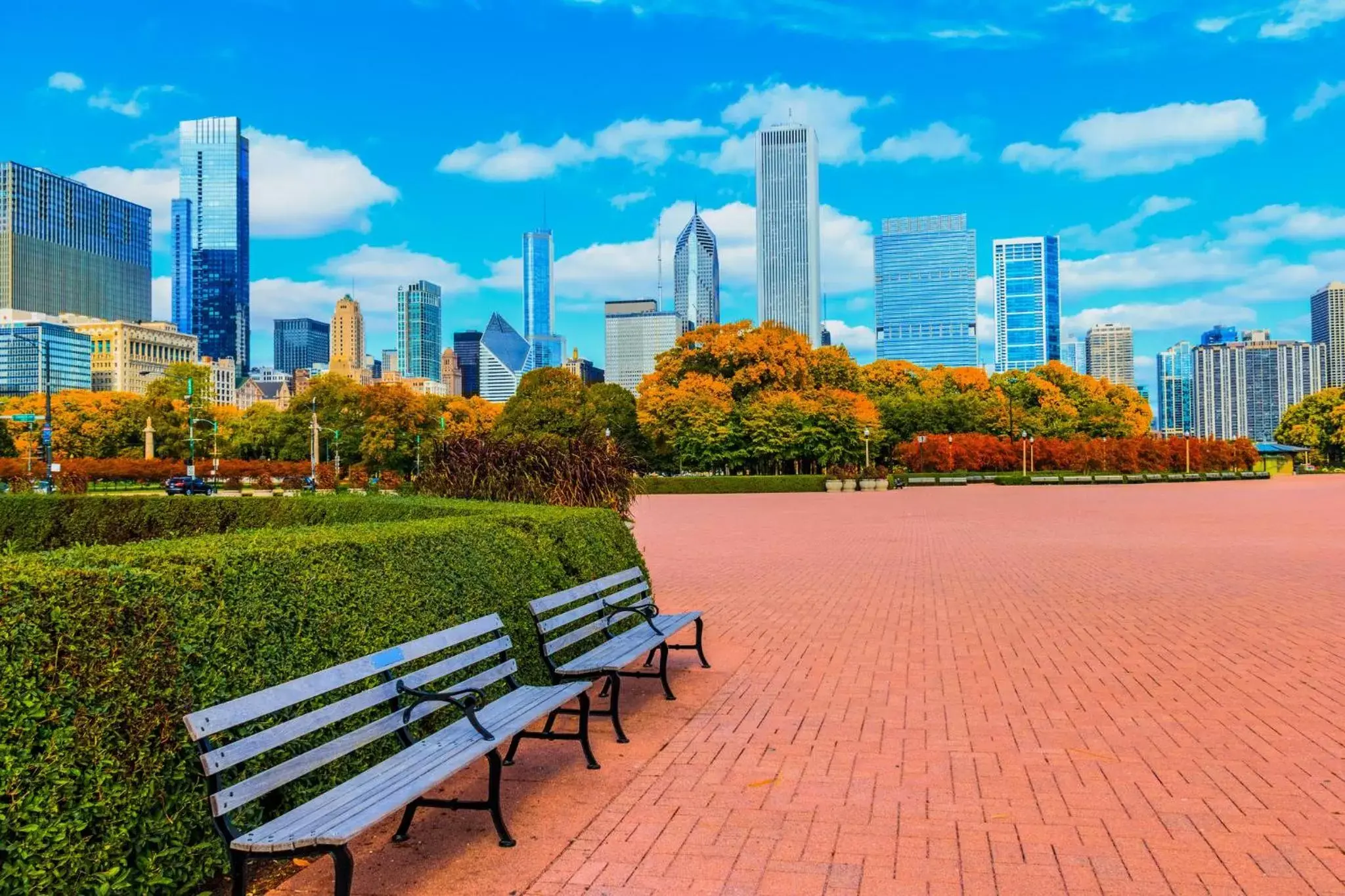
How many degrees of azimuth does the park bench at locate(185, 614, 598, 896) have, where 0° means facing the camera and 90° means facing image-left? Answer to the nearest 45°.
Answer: approximately 315°

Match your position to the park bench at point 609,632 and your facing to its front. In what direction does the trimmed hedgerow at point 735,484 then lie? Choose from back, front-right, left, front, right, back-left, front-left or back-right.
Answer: back-left

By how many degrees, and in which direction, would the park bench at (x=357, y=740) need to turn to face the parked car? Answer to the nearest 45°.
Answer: approximately 135° to its left

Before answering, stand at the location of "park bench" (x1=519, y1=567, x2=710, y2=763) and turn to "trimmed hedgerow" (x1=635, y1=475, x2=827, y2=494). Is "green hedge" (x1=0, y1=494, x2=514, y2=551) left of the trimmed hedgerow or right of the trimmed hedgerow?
left

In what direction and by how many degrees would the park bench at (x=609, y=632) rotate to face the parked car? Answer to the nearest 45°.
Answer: approximately 180°

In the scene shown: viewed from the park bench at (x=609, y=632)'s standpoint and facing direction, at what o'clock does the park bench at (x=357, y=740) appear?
the park bench at (x=357, y=740) is roughly at 2 o'clock from the park bench at (x=609, y=632).

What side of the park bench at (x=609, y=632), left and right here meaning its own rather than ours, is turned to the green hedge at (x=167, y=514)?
back
